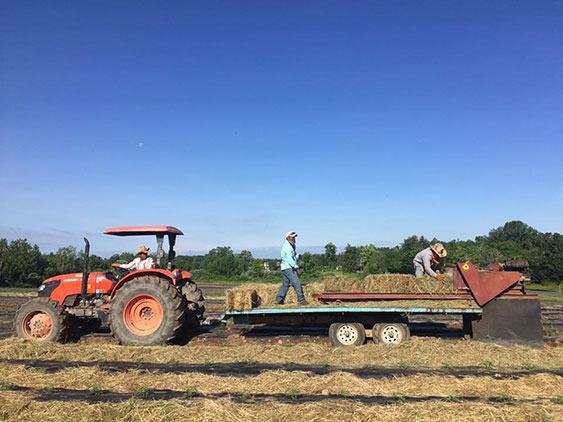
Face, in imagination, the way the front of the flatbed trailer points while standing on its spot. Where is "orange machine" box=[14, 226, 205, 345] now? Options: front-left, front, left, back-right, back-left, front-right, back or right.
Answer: front

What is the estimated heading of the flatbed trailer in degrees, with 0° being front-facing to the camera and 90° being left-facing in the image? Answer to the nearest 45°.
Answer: approximately 90°

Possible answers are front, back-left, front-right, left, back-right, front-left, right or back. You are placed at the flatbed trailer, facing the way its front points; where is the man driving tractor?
front
